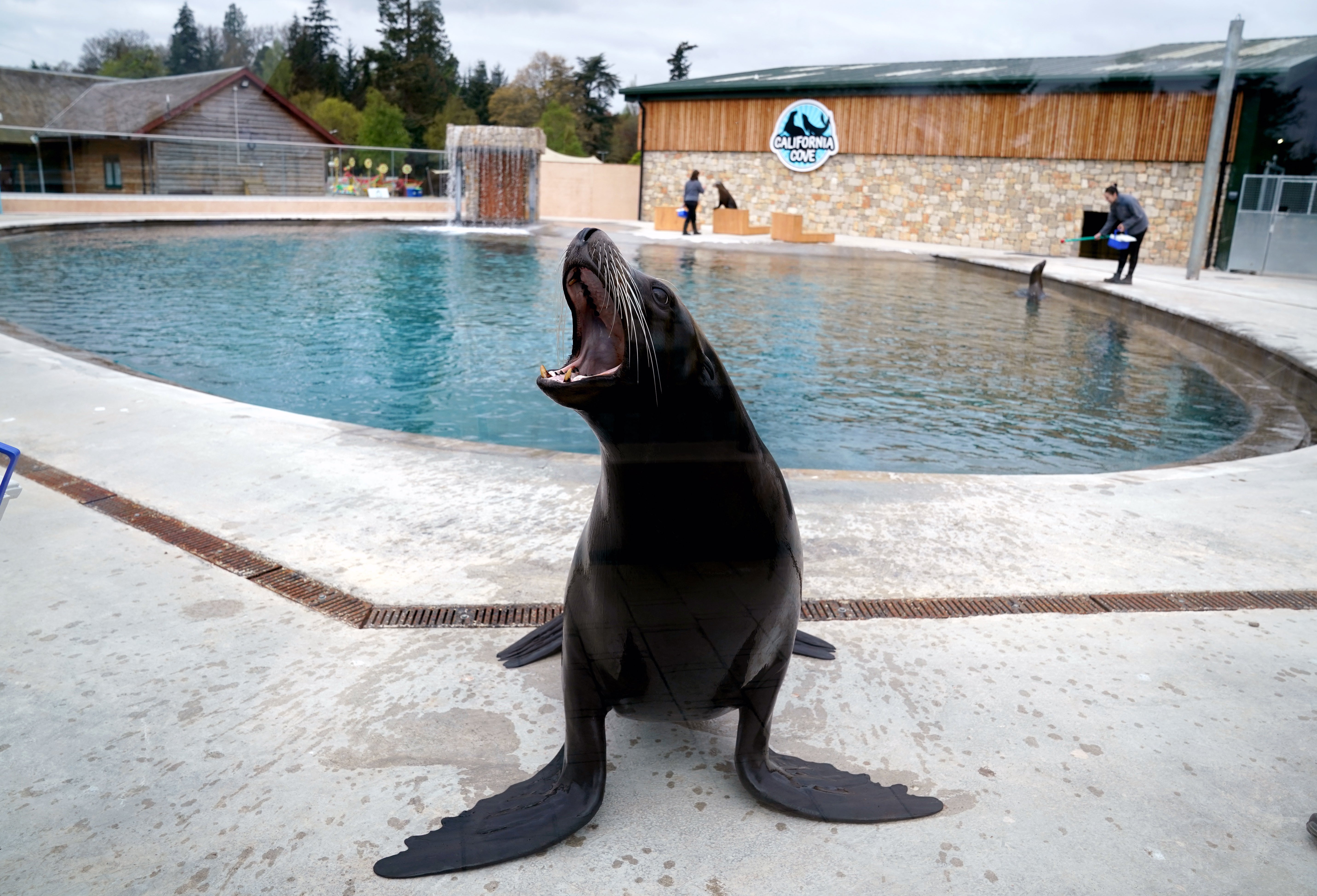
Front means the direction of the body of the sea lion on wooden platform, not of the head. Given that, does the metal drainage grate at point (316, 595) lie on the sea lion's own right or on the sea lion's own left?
on the sea lion's own left

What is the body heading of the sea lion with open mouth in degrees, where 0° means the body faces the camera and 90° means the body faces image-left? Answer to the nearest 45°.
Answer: approximately 0°

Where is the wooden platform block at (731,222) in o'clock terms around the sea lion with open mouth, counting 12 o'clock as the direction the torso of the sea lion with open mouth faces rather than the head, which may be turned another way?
The wooden platform block is roughly at 6 o'clock from the sea lion with open mouth.

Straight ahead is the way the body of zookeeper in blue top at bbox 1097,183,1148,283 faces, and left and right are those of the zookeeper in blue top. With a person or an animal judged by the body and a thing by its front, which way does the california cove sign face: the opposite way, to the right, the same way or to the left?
to the left

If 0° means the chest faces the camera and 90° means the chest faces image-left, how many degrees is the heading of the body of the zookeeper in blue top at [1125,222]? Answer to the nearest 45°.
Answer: approximately 90°

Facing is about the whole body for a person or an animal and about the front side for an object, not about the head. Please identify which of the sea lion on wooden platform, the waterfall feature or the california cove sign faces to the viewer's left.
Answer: the sea lion on wooden platform

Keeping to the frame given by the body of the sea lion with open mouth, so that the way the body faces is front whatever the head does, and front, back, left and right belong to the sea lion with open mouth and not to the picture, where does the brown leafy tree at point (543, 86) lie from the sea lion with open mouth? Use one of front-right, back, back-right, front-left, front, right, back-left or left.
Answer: back

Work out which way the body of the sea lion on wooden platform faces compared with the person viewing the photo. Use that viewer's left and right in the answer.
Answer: facing to the left of the viewer

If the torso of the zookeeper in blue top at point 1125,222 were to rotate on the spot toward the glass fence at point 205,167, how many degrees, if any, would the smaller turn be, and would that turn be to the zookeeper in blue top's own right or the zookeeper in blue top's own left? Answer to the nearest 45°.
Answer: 0° — they already face it
